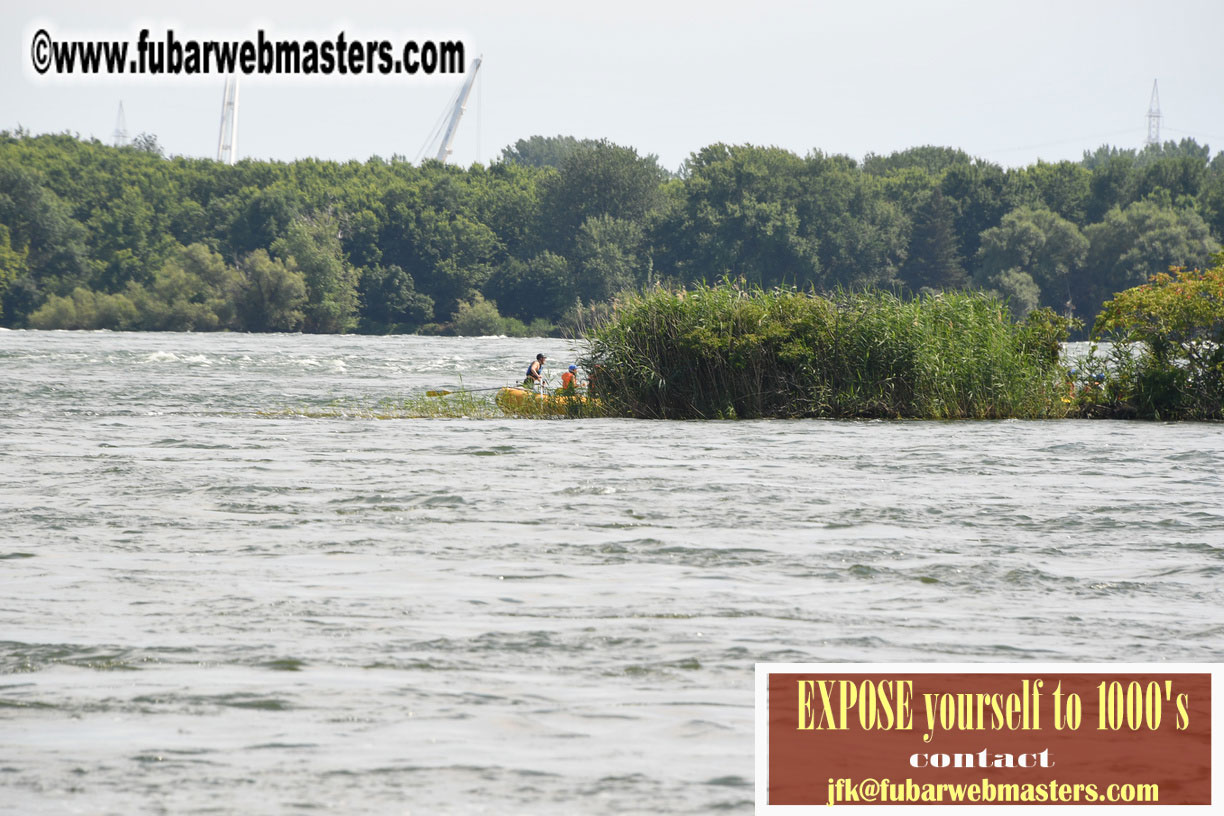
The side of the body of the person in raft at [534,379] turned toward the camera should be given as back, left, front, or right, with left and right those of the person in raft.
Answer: right
